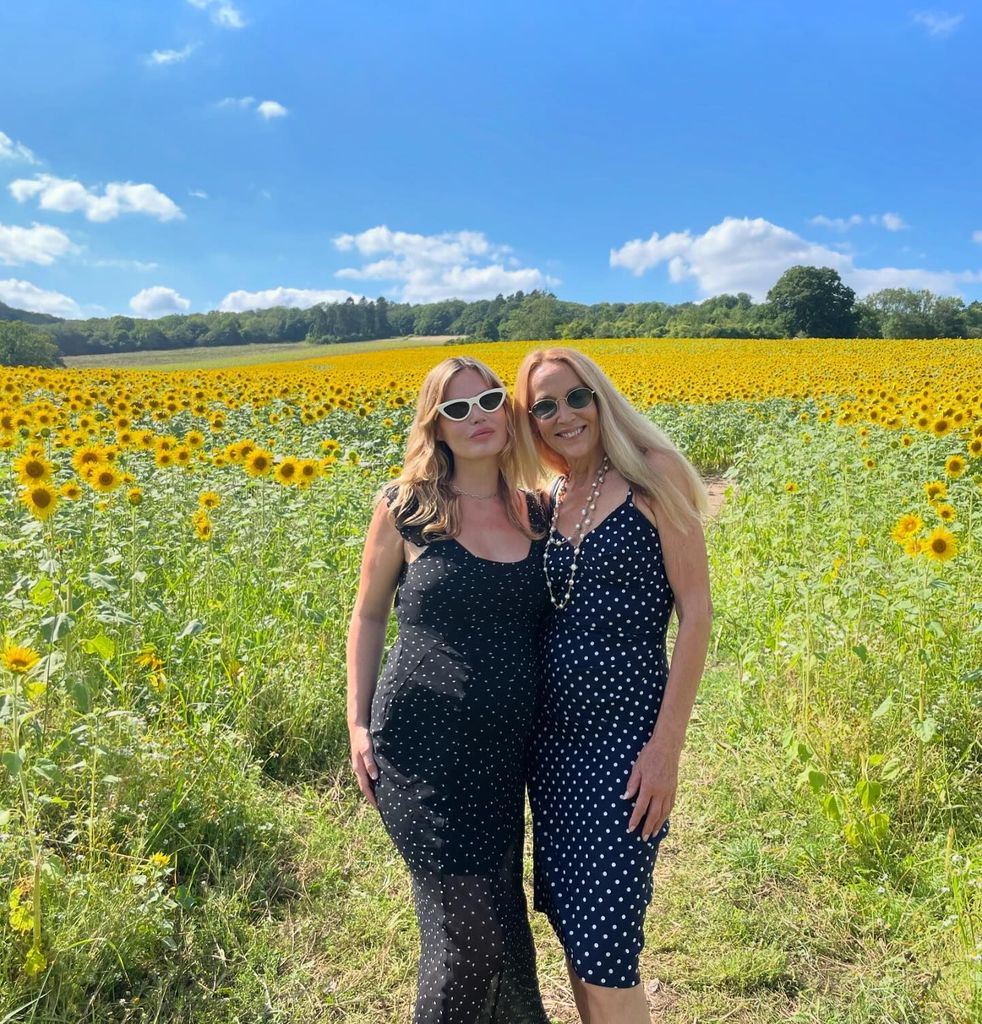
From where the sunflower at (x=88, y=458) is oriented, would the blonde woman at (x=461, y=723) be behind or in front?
in front

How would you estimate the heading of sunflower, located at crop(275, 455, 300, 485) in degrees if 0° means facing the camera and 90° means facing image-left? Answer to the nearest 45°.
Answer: approximately 0°

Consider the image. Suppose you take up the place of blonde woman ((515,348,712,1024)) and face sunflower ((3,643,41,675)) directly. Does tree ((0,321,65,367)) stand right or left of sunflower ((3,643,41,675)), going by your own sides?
right

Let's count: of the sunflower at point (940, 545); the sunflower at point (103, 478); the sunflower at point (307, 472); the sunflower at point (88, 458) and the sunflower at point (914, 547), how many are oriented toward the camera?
5

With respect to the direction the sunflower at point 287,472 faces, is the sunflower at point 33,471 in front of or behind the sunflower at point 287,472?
in front

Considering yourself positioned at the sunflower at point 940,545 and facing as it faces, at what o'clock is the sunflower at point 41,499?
the sunflower at point 41,499 is roughly at 2 o'clock from the sunflower at point 940,545.

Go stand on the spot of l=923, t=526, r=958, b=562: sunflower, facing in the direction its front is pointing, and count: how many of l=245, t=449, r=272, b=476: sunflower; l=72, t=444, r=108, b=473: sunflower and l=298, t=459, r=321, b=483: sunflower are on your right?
3

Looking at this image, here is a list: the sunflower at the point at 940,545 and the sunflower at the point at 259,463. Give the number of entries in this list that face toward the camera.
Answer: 2

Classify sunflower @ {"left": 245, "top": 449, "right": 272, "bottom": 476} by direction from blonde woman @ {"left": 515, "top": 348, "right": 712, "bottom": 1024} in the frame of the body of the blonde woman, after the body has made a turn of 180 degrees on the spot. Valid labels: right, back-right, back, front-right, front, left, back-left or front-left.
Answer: left

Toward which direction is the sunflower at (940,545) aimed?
toward the camera

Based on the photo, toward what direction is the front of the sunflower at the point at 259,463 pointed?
toward the camera

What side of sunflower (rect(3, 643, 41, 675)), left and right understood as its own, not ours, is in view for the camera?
front

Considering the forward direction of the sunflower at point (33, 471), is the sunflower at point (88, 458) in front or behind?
behind

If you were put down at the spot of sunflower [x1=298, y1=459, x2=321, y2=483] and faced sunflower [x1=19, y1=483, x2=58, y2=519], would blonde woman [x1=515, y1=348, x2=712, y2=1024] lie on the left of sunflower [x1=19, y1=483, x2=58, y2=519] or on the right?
left

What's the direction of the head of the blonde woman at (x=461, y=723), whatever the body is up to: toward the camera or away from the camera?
toward the camera

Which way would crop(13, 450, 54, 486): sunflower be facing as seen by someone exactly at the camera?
facing the viewer
